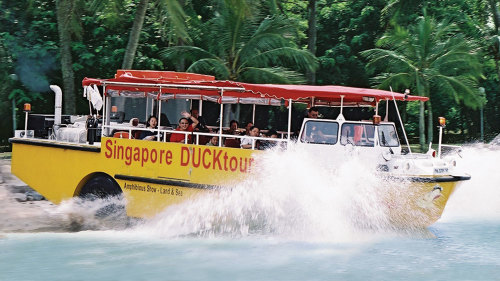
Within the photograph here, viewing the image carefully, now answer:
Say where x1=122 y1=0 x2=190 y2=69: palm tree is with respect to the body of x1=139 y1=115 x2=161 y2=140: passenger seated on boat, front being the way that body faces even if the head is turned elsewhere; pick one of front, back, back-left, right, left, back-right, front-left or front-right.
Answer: back-left

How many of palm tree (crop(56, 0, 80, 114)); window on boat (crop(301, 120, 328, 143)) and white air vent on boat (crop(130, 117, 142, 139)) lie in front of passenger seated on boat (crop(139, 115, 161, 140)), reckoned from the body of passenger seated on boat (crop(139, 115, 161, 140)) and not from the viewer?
1

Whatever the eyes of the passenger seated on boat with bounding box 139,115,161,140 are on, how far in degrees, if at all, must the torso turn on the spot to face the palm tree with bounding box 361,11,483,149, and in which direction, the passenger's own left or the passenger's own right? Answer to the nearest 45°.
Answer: approximately 90° to the passenger's own left

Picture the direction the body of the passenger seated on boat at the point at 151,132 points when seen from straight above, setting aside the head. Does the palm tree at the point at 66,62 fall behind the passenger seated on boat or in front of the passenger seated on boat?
behind

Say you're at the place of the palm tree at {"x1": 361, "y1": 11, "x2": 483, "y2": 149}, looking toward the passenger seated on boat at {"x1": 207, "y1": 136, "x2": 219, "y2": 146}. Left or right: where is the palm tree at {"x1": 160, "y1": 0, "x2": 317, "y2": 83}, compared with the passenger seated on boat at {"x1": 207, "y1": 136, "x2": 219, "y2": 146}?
right

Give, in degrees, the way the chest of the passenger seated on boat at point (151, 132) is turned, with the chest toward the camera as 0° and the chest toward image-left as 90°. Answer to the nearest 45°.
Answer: approximately 315°

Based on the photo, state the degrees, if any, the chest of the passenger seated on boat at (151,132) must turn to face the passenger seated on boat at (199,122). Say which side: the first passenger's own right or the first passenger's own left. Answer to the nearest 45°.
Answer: approximately 45° to the first passenger's own left

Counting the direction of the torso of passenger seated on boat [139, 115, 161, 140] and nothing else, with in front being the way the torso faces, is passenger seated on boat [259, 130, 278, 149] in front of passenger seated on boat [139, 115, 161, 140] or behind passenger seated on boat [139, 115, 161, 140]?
in front
